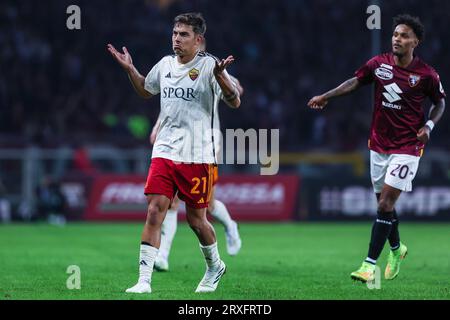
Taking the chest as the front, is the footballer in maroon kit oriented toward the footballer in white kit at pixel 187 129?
yes

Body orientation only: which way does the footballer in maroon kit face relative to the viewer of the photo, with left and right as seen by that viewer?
facing the viewer and to the left of the viewer

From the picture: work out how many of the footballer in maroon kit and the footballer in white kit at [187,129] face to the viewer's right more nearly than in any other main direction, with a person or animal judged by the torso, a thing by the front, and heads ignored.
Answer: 0

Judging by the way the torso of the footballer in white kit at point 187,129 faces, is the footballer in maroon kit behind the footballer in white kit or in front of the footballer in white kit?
behind
